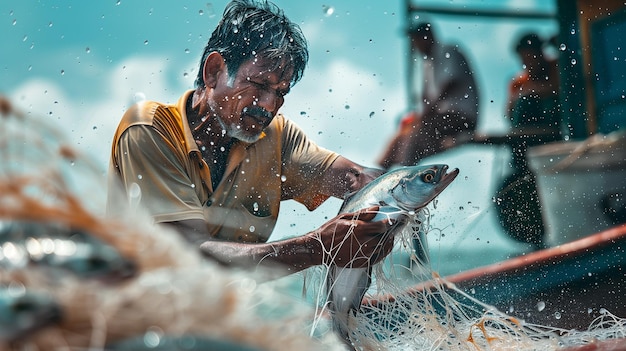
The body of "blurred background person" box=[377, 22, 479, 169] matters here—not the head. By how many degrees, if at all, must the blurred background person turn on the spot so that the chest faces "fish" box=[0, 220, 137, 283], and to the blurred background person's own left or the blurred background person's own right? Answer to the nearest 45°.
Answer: approximately 90° to the blurred background person's own left

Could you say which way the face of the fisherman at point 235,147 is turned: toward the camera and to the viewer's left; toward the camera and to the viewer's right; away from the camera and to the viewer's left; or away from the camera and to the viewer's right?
toward the camera and to the viewer's right

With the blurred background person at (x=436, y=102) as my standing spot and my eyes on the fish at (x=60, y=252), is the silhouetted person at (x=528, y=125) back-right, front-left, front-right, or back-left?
back-left
